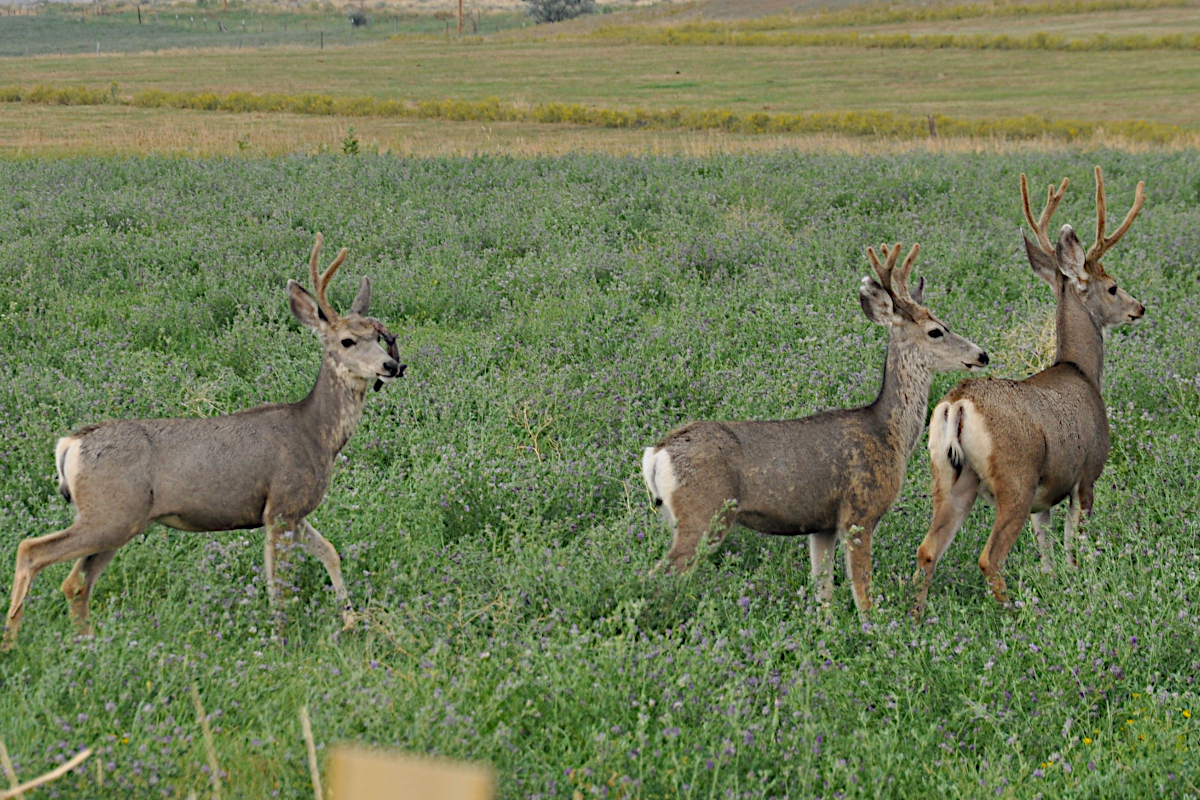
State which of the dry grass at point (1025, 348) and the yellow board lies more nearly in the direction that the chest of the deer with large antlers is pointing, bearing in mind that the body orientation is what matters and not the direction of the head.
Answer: the dry grass

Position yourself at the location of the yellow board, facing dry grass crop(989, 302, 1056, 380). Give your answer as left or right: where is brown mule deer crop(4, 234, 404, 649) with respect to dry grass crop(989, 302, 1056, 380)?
left

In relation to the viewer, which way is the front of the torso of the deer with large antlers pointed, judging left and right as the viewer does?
facing away from the viewer and to the right of the viewer

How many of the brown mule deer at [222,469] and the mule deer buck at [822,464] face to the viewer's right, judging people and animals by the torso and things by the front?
2

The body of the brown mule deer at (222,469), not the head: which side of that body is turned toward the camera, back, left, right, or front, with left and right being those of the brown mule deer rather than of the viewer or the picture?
right

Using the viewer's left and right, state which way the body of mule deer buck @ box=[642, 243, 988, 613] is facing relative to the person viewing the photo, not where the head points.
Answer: facing to the right of the viewer

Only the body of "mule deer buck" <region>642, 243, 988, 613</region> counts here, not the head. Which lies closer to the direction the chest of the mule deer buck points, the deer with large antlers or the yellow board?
the deer with large antlers

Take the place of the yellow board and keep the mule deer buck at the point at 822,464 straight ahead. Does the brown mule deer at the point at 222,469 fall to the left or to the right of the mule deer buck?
left

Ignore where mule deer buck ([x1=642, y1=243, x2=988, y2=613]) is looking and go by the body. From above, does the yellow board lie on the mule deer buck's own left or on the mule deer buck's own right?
on the mule deer buck's own right
